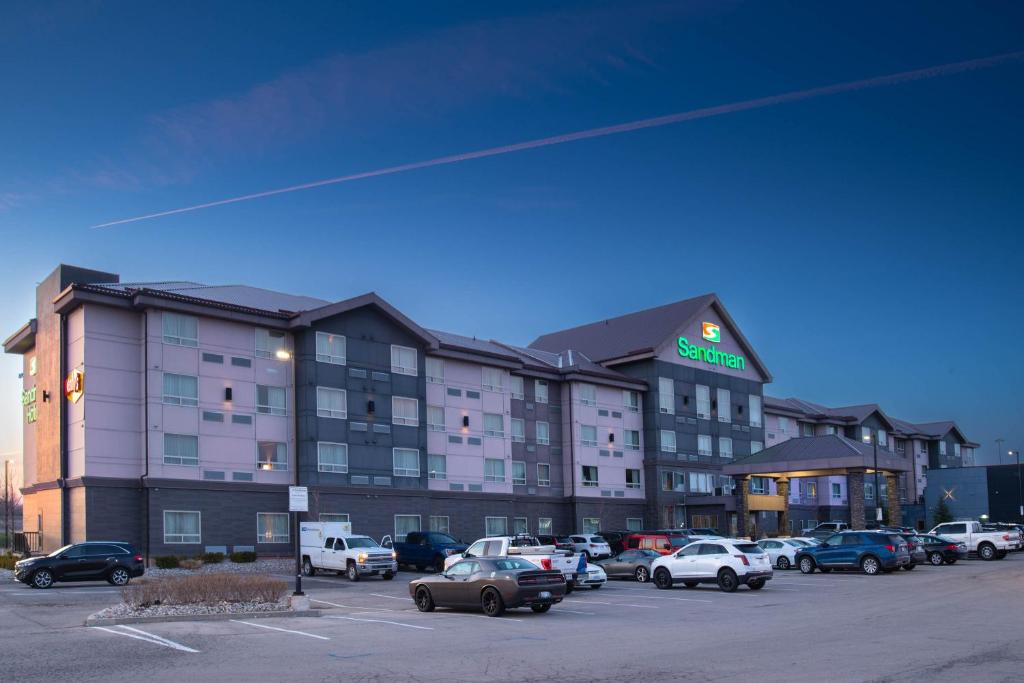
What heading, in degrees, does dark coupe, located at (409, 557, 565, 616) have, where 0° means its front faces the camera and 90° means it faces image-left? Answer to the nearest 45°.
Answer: approximately 135°

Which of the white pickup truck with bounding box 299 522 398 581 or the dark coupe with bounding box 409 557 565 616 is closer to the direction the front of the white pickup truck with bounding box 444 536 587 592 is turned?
the white pickup truck

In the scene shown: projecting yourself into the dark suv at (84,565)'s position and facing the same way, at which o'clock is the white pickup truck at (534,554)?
The white pickup truck is roughly at 7 o'clock from the dark suv.

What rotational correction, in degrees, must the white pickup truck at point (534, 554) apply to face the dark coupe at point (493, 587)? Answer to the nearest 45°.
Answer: approximately 135° to its left

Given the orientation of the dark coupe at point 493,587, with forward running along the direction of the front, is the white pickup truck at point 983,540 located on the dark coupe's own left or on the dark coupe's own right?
on the dark coupe's own right

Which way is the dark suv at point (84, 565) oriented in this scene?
to the viewer's left

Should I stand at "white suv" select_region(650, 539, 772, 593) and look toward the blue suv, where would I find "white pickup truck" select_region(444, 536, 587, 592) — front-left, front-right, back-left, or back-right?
back-left

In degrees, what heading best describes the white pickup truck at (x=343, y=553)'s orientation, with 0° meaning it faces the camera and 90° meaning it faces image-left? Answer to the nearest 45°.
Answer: approximately 315°

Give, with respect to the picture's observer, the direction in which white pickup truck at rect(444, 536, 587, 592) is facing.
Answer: facing away from the viewer and to the left of the viewer

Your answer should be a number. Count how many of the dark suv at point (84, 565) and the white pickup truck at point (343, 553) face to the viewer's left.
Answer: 1

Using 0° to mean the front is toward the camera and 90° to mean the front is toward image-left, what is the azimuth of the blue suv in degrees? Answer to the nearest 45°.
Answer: approximately 135°
